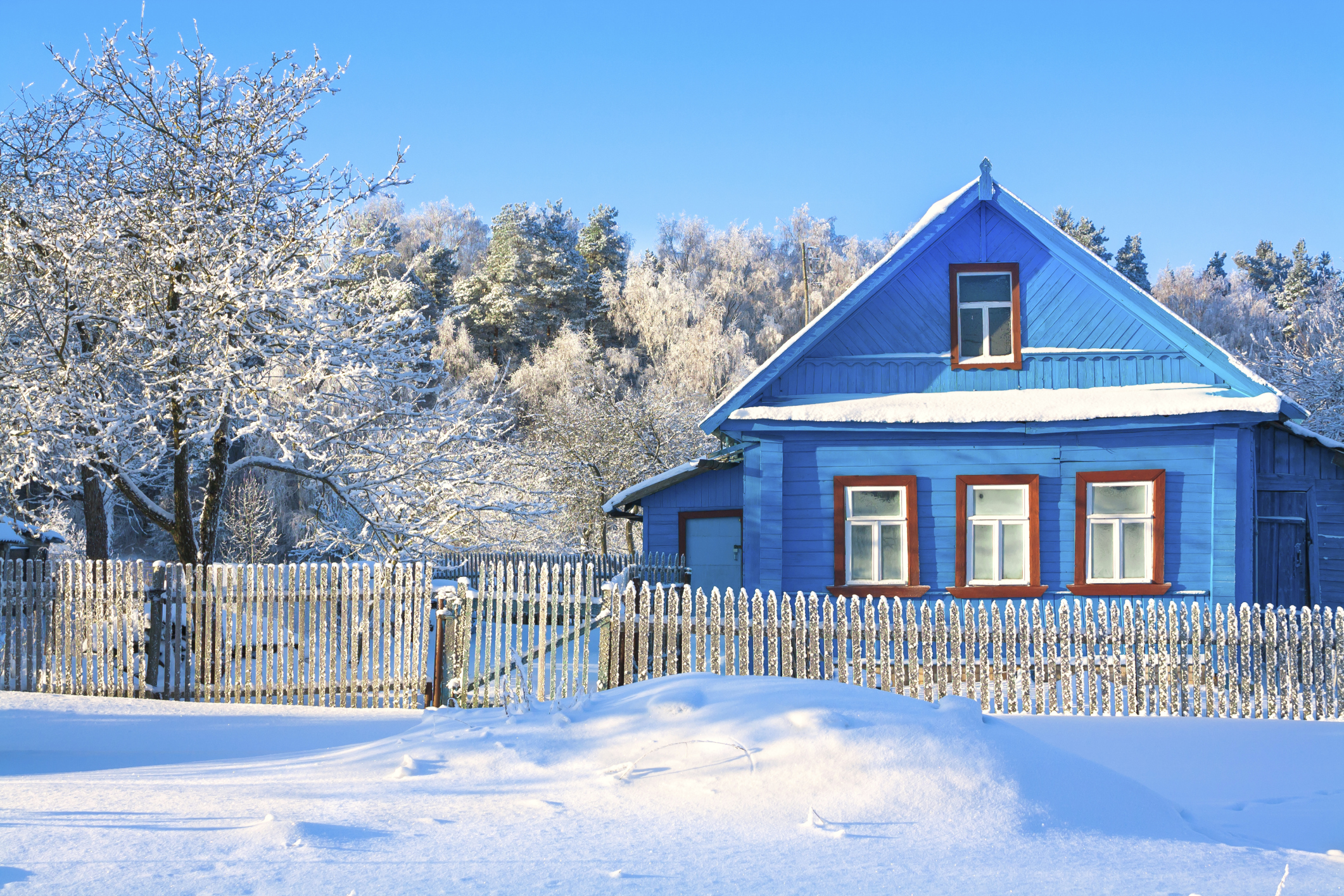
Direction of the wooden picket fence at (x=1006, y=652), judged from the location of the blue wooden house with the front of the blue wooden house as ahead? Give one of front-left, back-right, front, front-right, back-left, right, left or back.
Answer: front

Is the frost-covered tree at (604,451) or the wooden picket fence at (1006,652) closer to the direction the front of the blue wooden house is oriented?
the wooden picket fence

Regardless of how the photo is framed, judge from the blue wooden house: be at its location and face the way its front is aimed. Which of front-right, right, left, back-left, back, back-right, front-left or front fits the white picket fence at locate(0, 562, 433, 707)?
front-right

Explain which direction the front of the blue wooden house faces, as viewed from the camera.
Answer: facing the viewer

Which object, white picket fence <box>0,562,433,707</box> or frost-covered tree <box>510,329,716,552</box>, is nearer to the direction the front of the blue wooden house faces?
the white picket fence

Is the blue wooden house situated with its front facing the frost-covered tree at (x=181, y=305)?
no

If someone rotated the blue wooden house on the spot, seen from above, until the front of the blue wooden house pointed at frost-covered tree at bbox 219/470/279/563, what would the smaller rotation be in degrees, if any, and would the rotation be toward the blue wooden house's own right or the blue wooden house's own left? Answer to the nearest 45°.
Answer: approximately 135° to the blue wooden house's own right

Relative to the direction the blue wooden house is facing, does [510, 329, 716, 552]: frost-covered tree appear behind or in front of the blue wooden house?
behind
